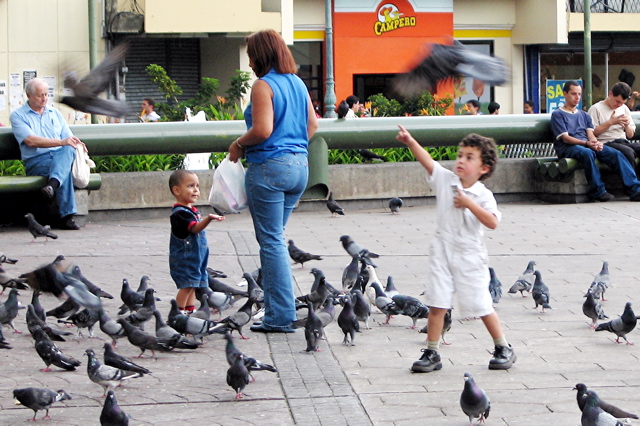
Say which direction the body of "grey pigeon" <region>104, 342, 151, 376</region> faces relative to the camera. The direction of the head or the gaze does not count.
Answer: to the viewer's left

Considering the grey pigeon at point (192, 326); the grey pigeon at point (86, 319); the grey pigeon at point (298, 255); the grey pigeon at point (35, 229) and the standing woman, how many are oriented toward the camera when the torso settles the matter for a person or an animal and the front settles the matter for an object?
0

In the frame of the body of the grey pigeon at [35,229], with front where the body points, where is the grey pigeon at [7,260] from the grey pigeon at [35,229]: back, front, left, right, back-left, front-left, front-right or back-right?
left

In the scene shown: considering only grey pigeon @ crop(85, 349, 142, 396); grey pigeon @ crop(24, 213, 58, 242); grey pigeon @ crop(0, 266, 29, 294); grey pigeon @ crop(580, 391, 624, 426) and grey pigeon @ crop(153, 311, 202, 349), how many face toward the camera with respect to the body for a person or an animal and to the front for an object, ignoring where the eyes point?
0

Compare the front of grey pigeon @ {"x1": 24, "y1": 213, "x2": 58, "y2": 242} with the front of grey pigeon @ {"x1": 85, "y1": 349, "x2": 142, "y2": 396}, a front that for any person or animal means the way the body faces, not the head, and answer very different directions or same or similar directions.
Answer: same or similar directions

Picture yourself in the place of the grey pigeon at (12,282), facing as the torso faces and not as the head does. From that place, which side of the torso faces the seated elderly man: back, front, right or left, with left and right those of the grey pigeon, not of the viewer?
right

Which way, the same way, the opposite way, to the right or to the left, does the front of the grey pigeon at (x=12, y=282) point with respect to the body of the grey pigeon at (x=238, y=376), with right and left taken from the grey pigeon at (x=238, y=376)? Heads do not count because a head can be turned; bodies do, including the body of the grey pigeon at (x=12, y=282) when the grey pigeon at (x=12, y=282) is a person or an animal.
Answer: to the right

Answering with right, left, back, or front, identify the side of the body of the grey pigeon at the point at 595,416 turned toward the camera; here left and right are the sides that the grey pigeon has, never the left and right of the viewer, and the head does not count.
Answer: left

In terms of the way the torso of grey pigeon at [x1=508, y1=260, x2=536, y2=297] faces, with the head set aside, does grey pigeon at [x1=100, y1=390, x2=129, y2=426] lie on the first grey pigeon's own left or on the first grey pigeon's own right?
on the first grey pigeon's own right

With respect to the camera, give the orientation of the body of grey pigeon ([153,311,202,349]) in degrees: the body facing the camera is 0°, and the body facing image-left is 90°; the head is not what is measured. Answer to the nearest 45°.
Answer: approximately 90°
